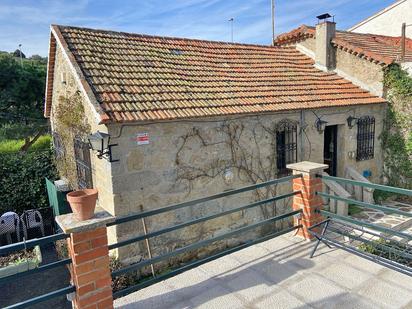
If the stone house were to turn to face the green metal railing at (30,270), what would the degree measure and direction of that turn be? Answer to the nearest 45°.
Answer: approximately 45° to its right

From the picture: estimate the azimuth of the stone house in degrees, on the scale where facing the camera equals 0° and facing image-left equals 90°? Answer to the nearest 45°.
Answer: approximately 315°

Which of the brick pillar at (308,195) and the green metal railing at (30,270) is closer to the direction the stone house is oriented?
the brick pillar

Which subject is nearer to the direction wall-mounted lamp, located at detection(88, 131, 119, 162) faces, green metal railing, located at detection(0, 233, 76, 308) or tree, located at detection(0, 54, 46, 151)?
the green metal railing

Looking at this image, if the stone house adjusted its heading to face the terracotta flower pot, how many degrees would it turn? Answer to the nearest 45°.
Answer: approximately 45° to its right

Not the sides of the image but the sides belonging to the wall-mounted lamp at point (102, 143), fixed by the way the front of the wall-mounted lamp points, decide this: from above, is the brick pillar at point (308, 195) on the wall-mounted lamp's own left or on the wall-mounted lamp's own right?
on the wall-mounted lamp's own left

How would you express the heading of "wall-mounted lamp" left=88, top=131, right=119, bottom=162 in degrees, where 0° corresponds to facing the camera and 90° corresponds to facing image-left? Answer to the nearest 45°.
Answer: approximately 45°

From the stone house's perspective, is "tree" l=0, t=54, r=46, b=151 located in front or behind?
behind

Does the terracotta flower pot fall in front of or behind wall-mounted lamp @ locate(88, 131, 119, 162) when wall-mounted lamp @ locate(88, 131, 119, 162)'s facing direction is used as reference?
in front

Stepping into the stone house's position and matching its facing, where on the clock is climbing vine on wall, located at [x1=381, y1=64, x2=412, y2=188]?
The climbing vine on wall is roughly at 10 o'clock from the stone house.

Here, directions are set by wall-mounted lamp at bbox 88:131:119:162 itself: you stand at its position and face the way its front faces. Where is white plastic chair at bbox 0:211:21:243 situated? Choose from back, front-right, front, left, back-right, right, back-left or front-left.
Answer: right
